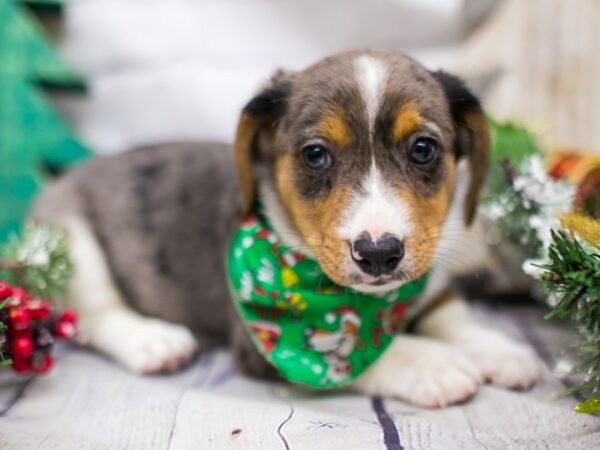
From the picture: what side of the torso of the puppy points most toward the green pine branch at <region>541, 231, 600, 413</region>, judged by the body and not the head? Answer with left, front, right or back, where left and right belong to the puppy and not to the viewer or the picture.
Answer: front

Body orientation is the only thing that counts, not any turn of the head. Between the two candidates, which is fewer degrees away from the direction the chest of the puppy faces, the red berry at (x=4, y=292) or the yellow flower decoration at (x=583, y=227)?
the yellow flower decoration

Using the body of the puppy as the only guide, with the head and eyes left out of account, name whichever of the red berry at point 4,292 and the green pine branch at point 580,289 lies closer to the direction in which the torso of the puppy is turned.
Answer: the green pine branch

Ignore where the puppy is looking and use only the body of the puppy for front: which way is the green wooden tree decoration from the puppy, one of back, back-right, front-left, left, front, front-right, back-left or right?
back

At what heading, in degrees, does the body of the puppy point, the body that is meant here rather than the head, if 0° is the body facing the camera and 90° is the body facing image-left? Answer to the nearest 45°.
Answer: approximately 315°

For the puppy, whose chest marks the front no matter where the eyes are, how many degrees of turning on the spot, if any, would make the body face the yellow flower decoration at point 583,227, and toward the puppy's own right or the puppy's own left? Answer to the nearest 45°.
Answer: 0° — it already faces it
